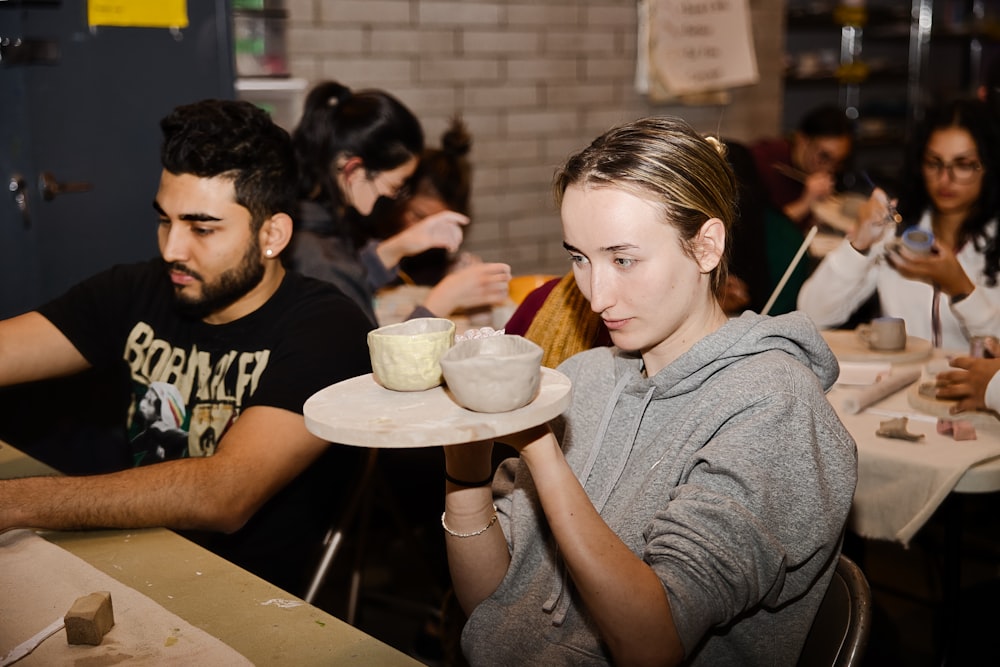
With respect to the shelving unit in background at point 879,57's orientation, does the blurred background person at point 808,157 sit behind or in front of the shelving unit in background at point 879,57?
in front

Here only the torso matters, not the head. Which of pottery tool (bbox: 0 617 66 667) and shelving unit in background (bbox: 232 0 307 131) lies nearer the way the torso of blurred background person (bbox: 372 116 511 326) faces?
the pottery tool

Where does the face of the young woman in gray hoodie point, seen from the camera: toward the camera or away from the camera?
toward the camera

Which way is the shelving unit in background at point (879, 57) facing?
toward the camera

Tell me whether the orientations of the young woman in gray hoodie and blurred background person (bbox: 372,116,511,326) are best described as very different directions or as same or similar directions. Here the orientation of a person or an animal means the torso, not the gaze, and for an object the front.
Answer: same or similar directions

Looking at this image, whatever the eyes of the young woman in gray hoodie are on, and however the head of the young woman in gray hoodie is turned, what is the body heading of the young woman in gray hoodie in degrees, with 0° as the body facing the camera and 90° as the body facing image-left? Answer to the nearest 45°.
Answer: approximately 45°

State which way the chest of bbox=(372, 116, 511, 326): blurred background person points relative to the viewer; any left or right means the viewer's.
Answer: facing the viewer and to the left of the viewer

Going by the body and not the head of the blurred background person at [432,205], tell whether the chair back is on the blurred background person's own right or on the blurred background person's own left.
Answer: on the blurred background person's own left

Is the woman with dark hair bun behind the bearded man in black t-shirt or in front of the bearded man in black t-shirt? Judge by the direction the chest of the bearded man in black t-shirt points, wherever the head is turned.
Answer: behind

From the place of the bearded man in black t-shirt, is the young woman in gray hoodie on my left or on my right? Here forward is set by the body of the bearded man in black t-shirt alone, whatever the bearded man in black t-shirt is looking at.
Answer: on my left
